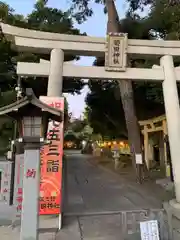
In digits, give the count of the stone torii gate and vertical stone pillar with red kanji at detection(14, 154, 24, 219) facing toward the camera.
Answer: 2

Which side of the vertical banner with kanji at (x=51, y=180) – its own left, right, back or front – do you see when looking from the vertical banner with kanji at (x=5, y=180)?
right

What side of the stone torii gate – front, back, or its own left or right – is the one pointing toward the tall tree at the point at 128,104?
back

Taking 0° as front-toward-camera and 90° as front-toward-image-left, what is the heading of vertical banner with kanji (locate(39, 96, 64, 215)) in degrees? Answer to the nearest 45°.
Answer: approximately 0°

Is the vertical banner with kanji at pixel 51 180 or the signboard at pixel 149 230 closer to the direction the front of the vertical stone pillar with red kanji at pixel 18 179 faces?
the signboard

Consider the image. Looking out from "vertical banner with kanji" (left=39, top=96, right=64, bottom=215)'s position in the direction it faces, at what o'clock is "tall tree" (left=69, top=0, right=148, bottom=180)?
The tall tree is roughly at 7 o'clock from the vertical banner with kanji.

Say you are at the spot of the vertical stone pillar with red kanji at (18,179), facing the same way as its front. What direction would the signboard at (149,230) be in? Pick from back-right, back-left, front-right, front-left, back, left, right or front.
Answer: front-left

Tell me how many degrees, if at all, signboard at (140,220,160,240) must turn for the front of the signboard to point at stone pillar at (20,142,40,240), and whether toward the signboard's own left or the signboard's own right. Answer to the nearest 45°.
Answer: approximately 90° to the signboard's own right

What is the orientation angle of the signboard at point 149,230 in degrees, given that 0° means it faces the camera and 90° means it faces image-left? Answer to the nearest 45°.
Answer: approximately 0°

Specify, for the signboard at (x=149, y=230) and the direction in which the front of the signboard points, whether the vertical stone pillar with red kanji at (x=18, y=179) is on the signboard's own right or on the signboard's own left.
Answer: on the signboard's own right
